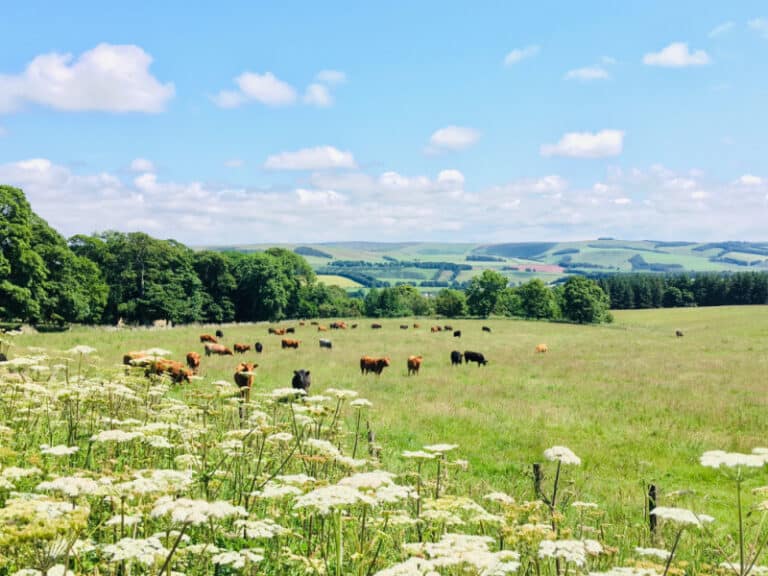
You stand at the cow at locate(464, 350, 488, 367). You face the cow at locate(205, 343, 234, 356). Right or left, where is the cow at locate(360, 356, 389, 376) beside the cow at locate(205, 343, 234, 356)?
left

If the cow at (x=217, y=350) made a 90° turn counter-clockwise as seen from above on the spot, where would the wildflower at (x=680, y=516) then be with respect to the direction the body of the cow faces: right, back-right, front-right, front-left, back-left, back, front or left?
back

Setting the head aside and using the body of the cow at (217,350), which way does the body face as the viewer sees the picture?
to the viewer's right
